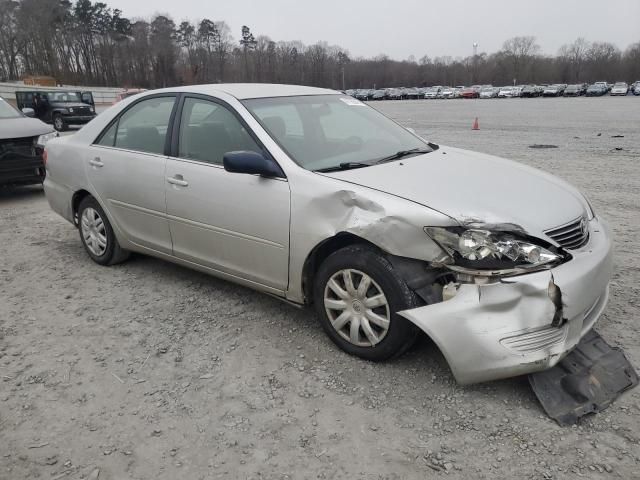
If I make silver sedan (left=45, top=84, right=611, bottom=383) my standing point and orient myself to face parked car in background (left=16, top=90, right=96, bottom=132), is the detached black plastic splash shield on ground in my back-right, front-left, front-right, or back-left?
back-right

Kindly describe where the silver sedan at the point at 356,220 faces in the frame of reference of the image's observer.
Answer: facing the viewer and to the right of the viewer

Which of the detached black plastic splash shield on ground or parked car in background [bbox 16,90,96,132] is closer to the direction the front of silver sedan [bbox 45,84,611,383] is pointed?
the detached black plastic splash shield on ground

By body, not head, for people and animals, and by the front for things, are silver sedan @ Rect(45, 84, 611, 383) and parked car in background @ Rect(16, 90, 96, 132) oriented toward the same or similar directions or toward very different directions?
same or similar directions

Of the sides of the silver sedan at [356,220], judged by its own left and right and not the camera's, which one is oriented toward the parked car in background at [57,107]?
back

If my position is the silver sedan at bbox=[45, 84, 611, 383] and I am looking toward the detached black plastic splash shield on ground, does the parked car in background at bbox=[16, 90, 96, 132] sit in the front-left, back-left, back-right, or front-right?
back-left

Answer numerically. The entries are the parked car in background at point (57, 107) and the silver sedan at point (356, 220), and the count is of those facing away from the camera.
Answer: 0

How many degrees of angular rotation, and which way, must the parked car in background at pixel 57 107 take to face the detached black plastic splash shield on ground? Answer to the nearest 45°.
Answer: approximately 45° to its right

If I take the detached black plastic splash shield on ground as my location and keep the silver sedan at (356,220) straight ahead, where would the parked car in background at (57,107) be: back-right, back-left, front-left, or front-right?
front-right

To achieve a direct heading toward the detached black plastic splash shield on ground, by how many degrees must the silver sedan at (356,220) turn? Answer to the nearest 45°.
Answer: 0° — it already faces it

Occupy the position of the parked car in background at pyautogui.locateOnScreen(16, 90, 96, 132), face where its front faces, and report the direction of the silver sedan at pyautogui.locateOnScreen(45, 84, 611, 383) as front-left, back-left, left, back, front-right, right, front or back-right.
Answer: front-right
